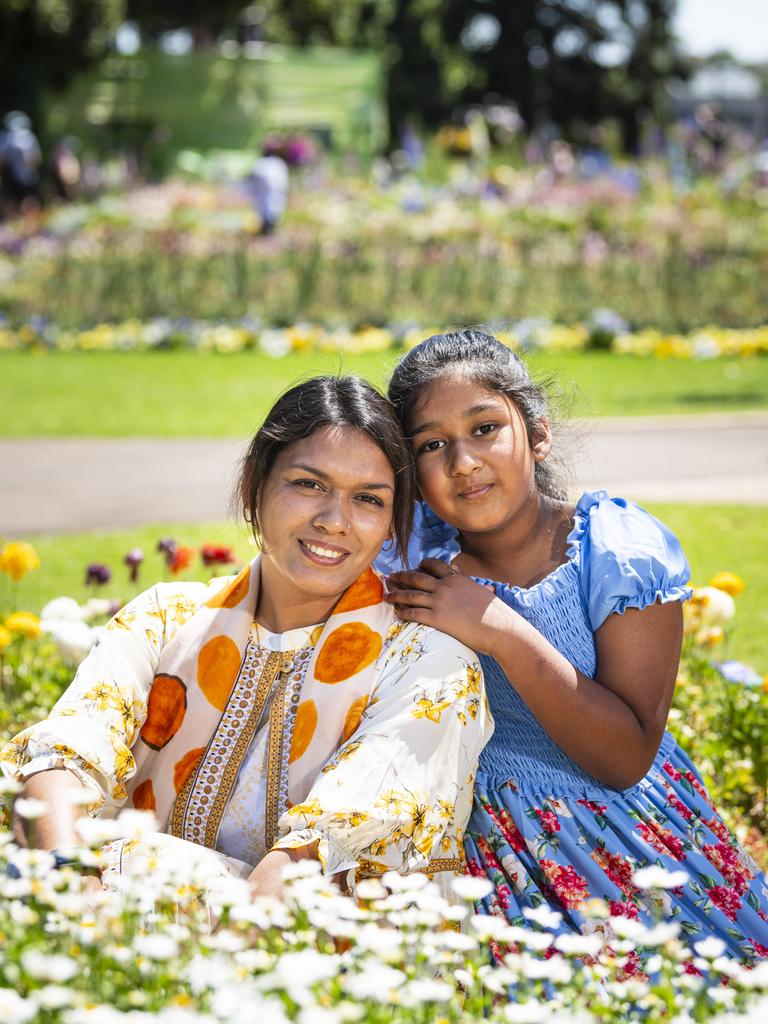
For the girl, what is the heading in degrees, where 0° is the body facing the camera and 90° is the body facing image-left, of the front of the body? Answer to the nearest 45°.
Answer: approximately 45°

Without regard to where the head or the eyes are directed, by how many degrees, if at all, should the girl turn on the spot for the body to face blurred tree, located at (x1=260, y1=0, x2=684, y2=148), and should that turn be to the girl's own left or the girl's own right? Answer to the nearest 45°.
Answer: approximately 135° to the girl's own right

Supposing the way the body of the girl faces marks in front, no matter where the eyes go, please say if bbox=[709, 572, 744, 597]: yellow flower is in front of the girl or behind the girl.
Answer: behind

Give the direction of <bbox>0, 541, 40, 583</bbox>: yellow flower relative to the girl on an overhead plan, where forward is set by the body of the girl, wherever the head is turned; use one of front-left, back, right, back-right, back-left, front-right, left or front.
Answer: right

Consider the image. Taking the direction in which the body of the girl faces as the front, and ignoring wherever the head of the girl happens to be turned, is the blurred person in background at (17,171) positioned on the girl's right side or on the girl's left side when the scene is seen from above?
on the girl's right side

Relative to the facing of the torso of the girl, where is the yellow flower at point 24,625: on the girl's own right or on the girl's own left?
on the girl's own right
